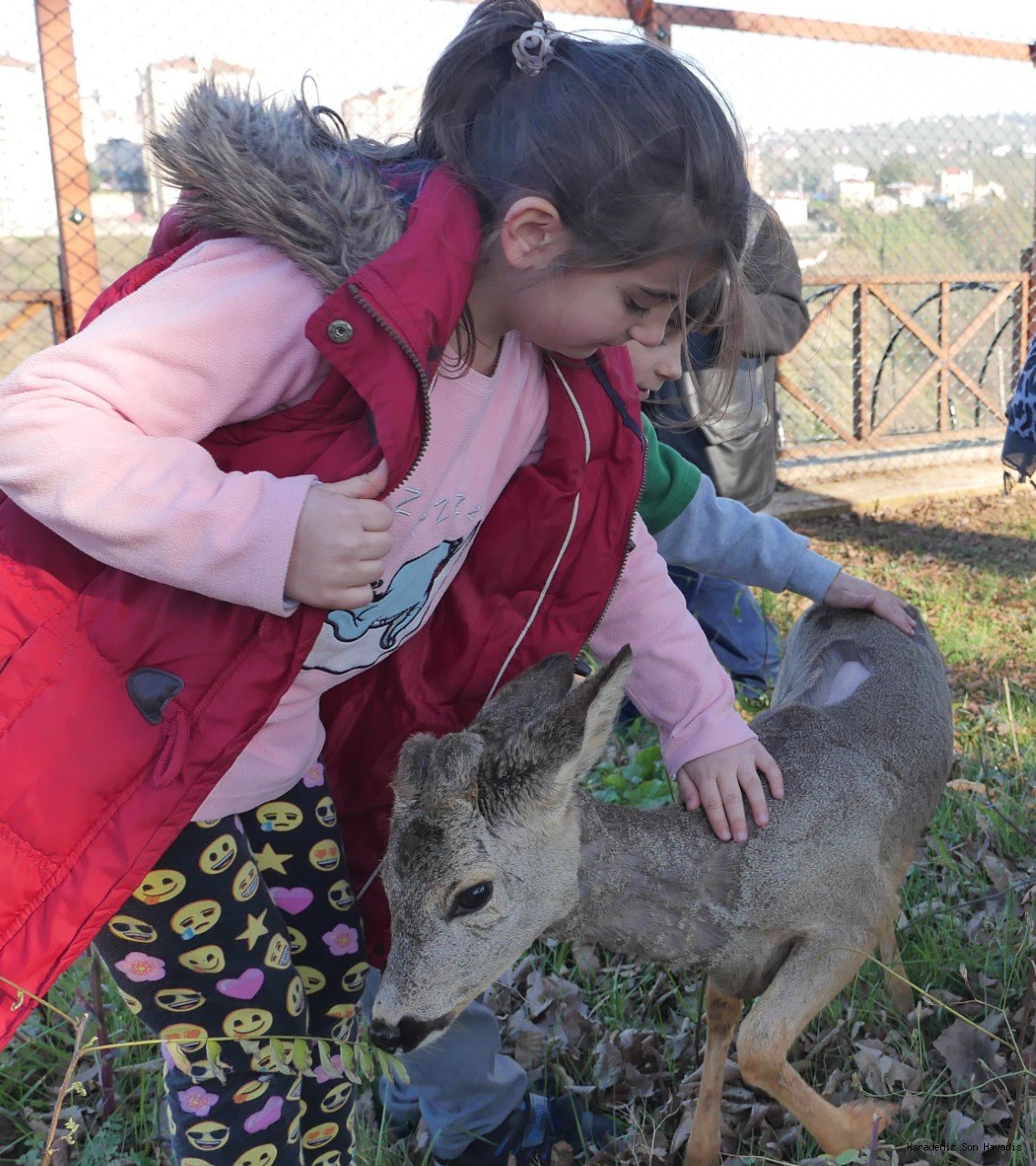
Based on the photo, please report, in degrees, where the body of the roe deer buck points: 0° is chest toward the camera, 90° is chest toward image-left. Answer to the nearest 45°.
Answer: approximately 45°

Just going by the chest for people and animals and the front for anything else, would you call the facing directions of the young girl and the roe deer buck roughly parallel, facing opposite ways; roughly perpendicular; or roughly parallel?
roughly perpendicular

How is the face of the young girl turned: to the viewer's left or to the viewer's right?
to the viewer's right
